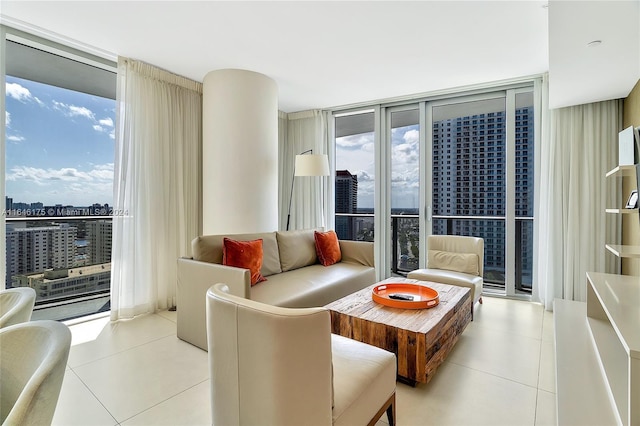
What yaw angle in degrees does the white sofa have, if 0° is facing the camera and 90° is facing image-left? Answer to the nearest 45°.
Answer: approximately 315°

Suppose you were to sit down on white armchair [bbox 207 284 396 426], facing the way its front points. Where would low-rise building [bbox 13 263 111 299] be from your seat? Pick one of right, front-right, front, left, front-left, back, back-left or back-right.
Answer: left

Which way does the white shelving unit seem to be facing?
to the viewer's left

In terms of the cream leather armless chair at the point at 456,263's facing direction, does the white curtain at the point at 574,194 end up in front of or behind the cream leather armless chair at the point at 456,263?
behind

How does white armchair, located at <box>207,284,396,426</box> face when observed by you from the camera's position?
facing away from the viewer and to the right of the viewer

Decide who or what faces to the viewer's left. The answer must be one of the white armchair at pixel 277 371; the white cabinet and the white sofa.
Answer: the white cabinet

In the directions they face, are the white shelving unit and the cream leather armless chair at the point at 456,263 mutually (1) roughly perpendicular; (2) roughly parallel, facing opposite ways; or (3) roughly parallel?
roughly perpendicular

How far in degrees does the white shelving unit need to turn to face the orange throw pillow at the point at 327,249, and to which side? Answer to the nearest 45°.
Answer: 0° — it already faces it

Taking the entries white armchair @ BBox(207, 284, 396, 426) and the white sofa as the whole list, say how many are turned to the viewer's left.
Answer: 0

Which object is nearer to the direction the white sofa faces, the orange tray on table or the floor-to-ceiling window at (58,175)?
the orange tray on table

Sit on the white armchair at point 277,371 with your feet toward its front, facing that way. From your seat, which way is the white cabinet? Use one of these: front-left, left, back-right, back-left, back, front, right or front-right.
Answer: front-right
